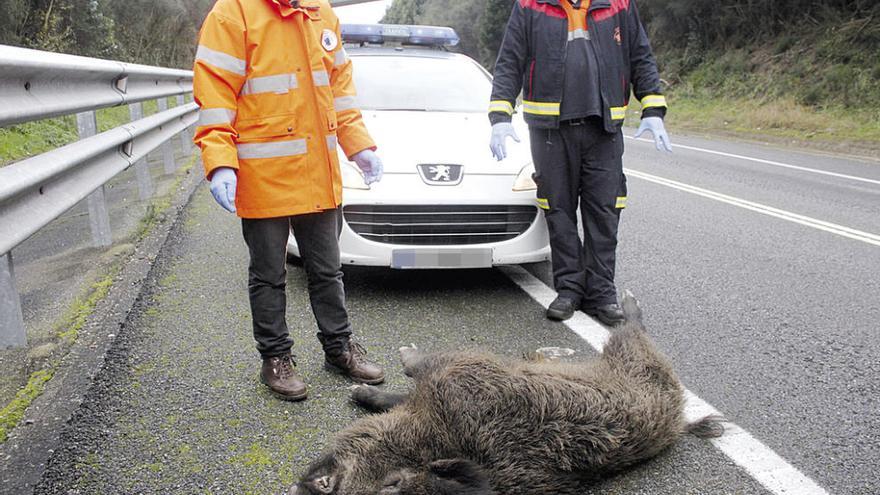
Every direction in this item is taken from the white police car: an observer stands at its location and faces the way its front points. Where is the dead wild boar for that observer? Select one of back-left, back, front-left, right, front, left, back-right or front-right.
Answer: front

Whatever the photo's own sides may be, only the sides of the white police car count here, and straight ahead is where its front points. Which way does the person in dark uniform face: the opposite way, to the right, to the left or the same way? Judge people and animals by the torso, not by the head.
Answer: the same way

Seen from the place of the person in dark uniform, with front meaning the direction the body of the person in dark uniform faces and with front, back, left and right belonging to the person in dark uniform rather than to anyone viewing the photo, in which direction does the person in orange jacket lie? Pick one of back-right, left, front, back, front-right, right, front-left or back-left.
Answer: front-right

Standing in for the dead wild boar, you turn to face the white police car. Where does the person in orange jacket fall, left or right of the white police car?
left

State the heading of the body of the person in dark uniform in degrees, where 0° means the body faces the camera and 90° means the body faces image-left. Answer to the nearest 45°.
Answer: approximately 0°

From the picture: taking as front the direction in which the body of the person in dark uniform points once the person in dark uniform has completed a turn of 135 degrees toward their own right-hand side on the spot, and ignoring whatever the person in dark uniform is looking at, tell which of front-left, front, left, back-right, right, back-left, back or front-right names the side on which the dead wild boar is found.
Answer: back-left

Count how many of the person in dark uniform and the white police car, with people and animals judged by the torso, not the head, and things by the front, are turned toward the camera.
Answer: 2

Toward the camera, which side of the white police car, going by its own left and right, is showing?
front

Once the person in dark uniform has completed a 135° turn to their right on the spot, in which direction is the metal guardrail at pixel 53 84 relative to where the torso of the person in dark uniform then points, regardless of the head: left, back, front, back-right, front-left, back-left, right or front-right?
left

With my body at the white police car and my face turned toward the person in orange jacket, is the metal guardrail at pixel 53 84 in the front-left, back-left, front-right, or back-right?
front-right

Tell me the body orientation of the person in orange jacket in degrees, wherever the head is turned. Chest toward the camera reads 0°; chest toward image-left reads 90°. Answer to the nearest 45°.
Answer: approximately 315°

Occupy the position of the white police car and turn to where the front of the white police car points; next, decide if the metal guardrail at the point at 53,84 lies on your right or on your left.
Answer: on your right

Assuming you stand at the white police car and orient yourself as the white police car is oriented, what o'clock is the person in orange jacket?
The person in orange jacket is roughly at 1 o'clock from the white police car.
